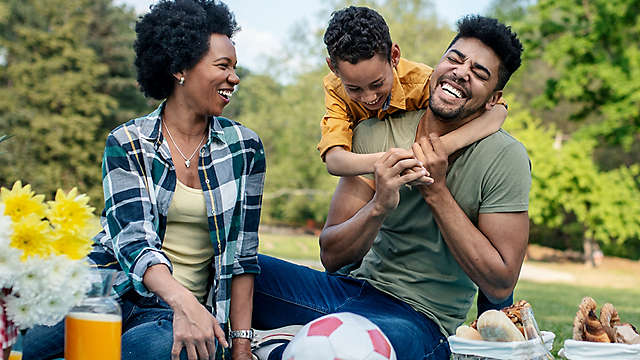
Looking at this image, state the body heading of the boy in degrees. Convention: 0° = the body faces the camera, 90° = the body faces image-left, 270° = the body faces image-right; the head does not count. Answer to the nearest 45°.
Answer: approximately 0°

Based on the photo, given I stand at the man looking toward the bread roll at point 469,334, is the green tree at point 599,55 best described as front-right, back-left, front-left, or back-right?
back-left

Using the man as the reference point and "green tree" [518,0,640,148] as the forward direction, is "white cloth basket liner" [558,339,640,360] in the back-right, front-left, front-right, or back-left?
back-right

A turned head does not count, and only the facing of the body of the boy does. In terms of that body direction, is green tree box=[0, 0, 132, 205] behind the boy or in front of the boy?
behind

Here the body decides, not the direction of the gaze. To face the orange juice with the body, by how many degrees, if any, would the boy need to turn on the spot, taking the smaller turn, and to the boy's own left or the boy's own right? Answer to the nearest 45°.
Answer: approximately 45° to the boy's own right
